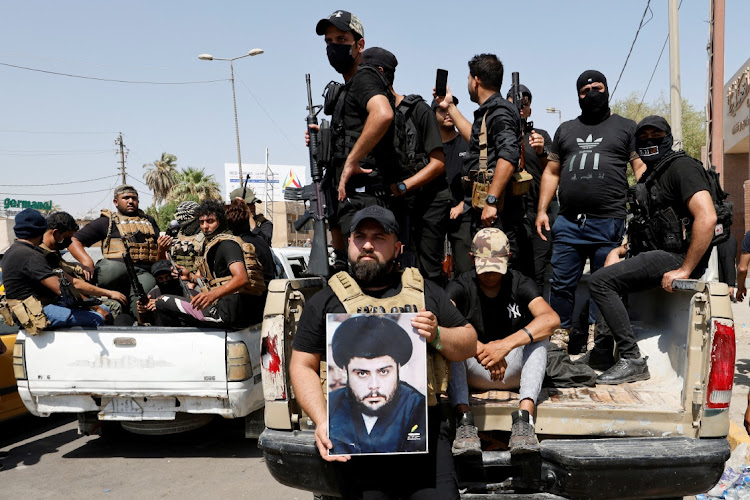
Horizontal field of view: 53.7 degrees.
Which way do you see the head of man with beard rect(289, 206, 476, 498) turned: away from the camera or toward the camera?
toward the camera

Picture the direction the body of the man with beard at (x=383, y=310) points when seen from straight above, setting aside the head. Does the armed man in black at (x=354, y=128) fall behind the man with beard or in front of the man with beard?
behind

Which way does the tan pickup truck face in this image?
away from the camera

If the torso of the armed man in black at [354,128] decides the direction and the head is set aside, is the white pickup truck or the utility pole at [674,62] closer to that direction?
the white pickup truck

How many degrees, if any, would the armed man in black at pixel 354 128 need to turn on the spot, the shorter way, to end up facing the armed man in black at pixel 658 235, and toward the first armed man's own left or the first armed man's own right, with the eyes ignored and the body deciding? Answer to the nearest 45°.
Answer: approximately 135° to the first armed man's own left

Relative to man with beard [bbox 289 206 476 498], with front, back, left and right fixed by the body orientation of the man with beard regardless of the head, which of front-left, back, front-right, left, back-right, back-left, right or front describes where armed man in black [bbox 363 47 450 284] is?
back

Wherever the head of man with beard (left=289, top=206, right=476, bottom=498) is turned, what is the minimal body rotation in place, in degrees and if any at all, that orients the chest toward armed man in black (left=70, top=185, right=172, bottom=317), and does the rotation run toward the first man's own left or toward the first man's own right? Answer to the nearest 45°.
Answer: approximately 135° to the first man's own right

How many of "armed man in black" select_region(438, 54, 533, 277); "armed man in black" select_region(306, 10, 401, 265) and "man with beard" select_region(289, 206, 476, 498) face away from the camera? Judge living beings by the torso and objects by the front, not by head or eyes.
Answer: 0

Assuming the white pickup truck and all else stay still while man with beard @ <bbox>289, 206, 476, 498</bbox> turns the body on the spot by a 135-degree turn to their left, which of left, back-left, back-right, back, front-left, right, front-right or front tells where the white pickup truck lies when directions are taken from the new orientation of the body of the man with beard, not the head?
left

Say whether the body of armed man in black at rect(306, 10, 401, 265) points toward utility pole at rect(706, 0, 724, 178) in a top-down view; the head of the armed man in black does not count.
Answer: no

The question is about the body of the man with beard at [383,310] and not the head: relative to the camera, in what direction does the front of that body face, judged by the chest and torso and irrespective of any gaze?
toward the camera

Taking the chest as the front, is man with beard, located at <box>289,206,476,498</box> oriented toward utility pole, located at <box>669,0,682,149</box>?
no
